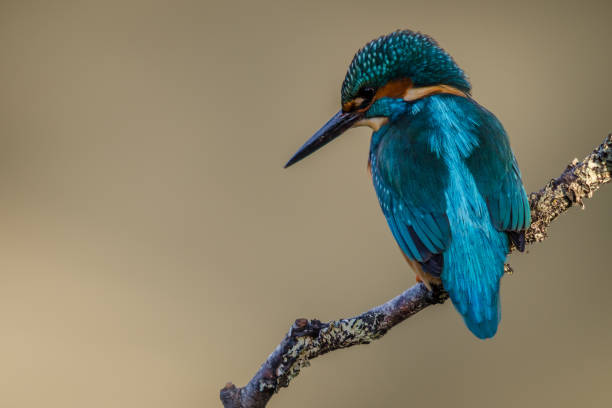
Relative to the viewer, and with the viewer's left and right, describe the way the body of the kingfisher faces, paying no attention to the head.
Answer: facing away from the viewer and to the left of the viewer
